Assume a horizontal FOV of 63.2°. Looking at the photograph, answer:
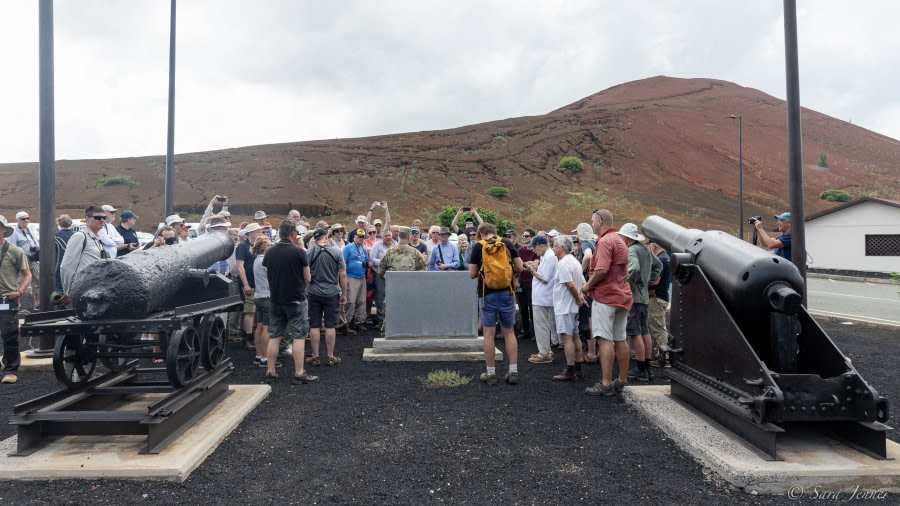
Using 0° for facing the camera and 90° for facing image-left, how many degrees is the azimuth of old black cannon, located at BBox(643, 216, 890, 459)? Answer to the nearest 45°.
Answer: approximately 135°

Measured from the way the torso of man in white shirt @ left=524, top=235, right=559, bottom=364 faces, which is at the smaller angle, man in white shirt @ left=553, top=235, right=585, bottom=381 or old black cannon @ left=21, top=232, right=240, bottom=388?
the old black cannon

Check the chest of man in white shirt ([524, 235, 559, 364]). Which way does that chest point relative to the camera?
to the viewer's left

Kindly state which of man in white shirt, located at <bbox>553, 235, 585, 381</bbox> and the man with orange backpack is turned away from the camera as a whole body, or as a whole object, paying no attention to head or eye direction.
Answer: the man with orange backpack

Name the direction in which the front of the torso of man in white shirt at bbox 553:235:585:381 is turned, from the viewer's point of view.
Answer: to the viewer's left

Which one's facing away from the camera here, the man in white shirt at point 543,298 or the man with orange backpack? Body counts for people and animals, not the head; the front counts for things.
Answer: the man with orange backpack

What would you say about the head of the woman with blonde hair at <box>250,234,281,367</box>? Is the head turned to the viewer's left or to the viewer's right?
to the viewer's right

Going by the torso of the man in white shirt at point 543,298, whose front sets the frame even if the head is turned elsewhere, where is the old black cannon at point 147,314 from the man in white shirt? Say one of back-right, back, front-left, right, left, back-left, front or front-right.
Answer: front-left

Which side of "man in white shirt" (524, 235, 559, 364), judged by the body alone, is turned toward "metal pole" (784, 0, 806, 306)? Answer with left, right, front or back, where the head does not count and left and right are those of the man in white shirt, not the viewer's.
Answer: back

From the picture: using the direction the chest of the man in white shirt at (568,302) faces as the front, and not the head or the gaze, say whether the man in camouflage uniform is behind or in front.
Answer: in front
